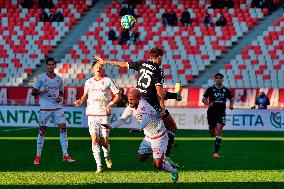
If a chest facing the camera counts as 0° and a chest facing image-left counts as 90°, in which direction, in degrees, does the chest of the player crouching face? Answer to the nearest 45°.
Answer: approximately 45°

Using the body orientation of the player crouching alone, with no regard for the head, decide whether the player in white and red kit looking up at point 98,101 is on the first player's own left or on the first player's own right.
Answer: on the first player's own right

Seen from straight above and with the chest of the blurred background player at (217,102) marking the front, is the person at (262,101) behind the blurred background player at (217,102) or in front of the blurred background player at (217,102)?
behind

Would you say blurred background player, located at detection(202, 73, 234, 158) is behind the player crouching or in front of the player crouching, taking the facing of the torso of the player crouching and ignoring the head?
behind
